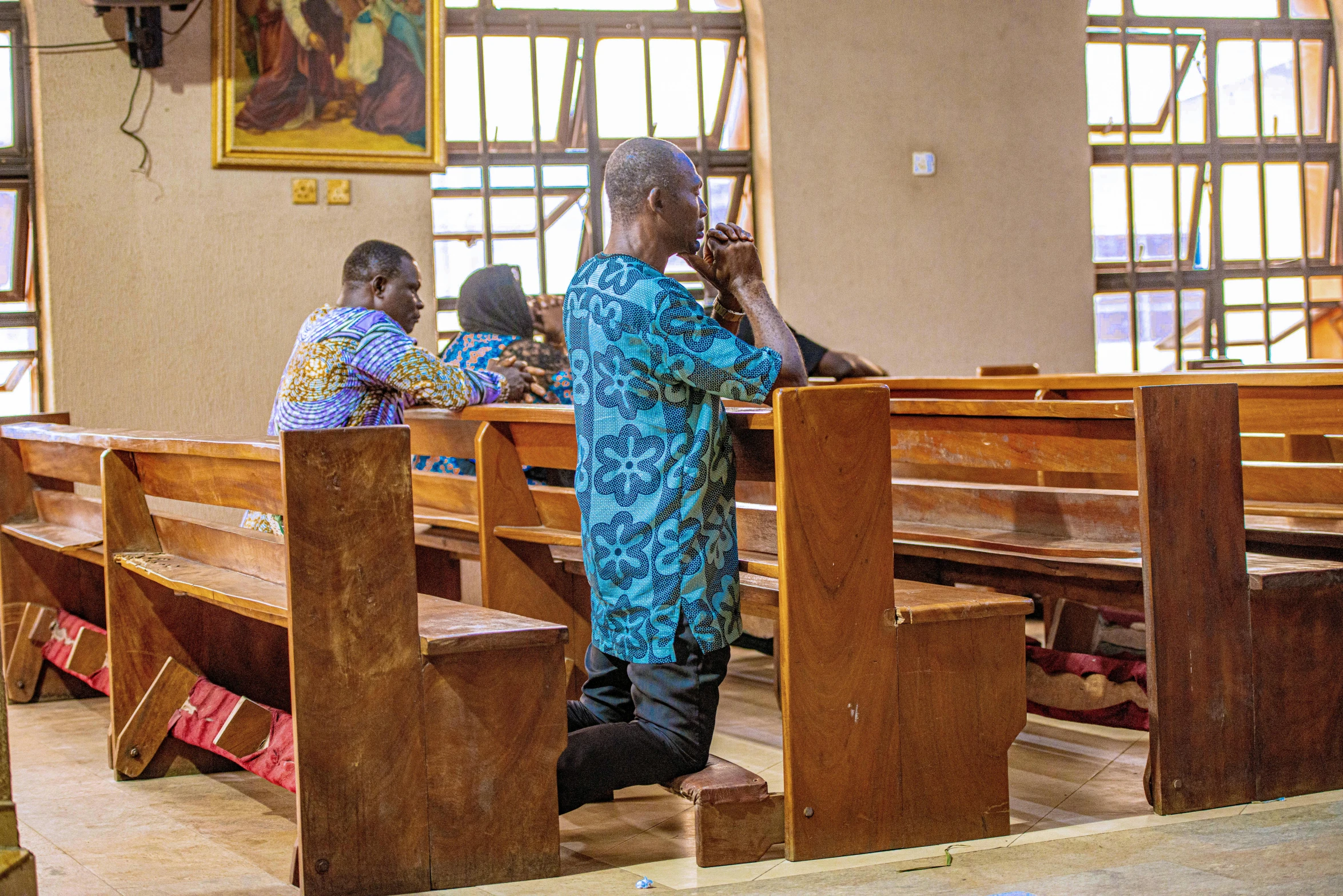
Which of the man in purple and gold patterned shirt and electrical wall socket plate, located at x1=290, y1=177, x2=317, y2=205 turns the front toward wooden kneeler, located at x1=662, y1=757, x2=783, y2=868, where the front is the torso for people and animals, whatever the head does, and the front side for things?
the electrical wall socket plate

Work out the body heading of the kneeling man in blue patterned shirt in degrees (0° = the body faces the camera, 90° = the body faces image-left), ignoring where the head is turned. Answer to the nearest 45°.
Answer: approximately 225°

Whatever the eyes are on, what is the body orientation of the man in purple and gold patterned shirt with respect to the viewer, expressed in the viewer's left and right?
facing away from the viewer and to the right of the viewer

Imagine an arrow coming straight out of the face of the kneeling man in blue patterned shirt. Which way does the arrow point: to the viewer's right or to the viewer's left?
to the viewer's right

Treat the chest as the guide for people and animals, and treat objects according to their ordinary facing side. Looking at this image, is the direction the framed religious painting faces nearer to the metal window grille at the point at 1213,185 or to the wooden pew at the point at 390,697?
the wooden pew

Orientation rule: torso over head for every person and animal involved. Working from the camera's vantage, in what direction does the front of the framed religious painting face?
facing the viewer

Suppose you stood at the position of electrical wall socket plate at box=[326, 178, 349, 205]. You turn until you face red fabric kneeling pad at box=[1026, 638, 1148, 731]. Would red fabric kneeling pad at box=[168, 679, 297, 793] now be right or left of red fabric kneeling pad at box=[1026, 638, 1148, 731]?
right

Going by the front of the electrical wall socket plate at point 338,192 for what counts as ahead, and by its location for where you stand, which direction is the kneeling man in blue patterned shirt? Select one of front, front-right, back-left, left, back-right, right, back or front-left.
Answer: front

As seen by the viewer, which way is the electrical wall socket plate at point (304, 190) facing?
toward the camera

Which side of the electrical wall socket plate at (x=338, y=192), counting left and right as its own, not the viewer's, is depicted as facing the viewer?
front

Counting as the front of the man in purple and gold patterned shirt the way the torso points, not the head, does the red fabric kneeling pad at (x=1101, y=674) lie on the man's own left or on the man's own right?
on the man's own right

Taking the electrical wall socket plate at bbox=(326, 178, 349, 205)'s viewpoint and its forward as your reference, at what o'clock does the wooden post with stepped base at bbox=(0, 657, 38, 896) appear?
The wooden post with stepped base is roughly at 12 o'clock from the electrical wall socket plate.

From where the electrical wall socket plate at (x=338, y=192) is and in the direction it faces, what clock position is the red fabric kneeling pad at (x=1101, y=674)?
The red fabric kneeling pad is roughly at 11 o'clock from the electrical wall socket plate.

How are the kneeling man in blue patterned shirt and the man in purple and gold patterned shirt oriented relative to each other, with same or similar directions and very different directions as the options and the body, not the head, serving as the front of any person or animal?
same or similar directions

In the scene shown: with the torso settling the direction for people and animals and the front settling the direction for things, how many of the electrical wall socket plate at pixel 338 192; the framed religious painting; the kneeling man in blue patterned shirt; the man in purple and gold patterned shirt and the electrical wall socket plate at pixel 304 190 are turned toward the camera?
3

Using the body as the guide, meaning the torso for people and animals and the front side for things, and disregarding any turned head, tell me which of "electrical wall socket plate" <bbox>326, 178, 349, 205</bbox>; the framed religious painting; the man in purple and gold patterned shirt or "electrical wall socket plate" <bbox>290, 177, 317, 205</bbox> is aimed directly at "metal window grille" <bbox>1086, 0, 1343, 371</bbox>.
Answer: the man in purple and gold patterned shirt

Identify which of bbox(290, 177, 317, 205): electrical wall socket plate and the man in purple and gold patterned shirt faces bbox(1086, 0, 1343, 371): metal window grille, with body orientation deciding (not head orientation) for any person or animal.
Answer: the man in purple and gold patterned shirt
